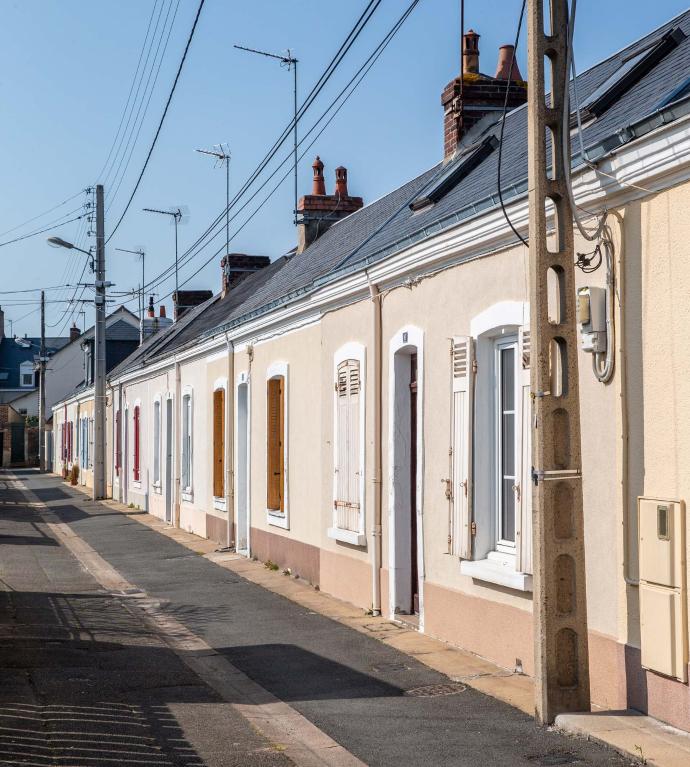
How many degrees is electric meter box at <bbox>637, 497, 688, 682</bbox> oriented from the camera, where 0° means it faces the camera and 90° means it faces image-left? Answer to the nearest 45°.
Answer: approximately 45°

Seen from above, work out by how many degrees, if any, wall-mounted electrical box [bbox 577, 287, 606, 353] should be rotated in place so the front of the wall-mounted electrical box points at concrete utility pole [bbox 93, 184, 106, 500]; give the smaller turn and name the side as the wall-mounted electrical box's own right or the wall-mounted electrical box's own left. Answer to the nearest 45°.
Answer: approximately 90° to the wall-mounted electrical box's own right
